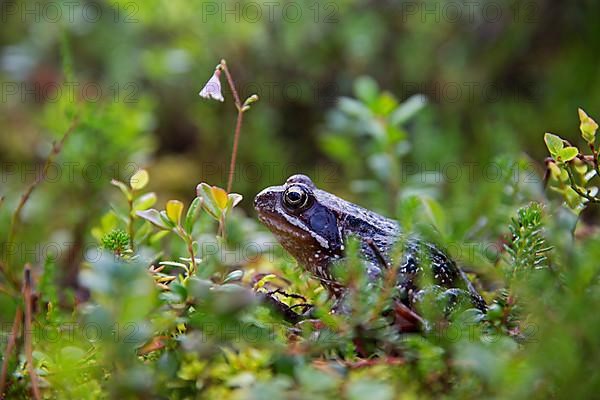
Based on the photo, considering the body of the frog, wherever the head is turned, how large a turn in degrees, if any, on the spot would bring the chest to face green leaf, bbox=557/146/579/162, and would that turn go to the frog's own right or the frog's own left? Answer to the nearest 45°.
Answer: approximately 135° to the frog's own left

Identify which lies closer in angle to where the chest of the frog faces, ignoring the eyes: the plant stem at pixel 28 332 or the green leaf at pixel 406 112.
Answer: the plant stem

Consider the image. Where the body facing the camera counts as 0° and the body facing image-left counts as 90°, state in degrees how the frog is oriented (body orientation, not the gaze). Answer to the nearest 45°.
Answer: approximately 90°

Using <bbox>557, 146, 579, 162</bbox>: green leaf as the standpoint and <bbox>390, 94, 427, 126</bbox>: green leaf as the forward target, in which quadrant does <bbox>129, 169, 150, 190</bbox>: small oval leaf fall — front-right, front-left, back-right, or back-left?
front-left

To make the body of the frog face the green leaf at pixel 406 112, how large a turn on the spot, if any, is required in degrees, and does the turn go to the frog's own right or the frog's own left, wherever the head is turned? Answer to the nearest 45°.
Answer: approximately 90° to the frog's own right

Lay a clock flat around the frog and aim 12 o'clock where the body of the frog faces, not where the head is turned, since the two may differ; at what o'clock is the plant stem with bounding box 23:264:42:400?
The plant stem is roughly at 10 o'clock from the frog.

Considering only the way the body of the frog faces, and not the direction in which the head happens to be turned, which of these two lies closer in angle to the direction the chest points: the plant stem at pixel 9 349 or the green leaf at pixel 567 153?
the plant stem
